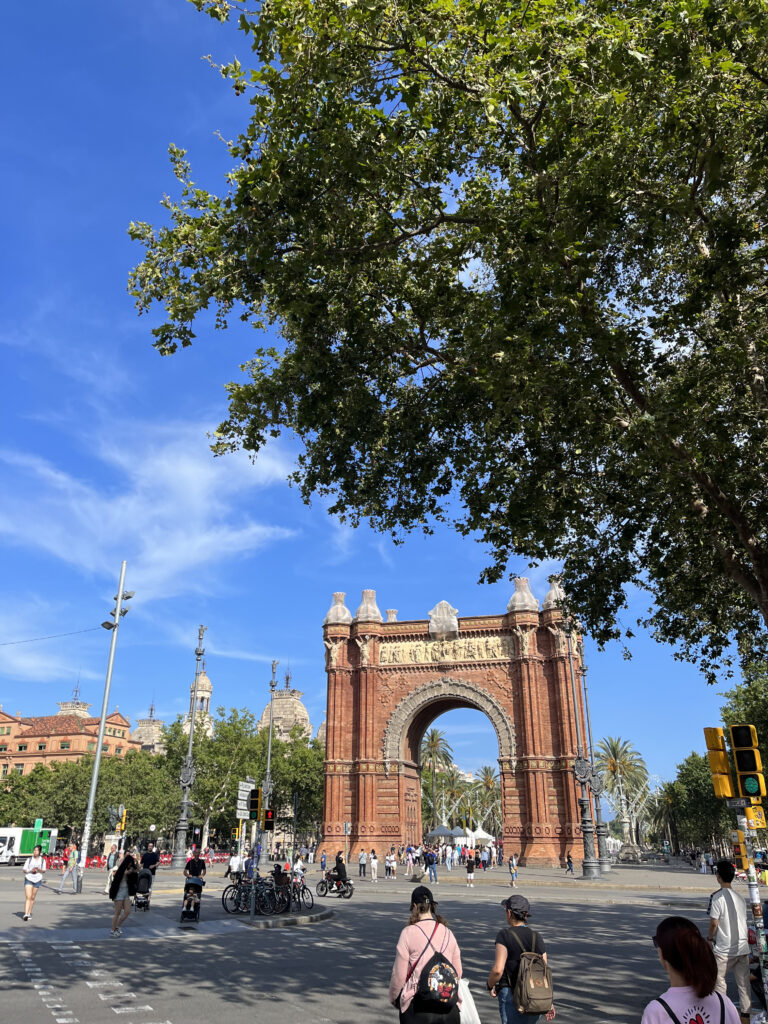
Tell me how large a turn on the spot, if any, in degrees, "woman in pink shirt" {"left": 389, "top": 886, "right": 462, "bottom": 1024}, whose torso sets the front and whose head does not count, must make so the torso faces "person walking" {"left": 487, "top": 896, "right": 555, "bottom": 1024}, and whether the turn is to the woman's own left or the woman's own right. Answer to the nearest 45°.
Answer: approximately 45° to the woman's own right

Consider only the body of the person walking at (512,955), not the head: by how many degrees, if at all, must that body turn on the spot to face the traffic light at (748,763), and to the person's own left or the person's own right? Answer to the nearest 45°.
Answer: approximately 90° to the person's own right

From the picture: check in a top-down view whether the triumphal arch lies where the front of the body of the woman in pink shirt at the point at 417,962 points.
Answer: yes

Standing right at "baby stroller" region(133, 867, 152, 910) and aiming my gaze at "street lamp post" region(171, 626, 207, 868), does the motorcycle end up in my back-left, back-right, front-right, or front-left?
front-right

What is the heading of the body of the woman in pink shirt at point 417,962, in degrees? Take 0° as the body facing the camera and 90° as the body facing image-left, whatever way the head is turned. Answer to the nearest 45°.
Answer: approximately 180°

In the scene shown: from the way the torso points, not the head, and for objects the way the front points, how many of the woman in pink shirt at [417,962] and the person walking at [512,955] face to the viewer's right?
0

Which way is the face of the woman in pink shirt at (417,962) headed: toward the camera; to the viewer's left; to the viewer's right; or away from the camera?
away from the camera

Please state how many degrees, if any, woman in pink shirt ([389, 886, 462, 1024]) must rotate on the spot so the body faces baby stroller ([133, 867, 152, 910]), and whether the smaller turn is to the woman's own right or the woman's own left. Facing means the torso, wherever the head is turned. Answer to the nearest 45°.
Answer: approximately 45° to the woman's own left

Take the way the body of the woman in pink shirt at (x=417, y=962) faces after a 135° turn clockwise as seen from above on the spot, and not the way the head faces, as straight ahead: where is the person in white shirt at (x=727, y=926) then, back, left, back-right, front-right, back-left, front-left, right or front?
left

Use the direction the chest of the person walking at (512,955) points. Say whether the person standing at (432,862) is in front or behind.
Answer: in front

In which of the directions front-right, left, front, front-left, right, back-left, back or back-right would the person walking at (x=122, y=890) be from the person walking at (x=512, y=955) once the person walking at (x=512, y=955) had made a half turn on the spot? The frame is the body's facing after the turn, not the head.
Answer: back

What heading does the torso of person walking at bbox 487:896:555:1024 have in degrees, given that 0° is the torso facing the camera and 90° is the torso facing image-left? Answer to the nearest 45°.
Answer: approximately 135°

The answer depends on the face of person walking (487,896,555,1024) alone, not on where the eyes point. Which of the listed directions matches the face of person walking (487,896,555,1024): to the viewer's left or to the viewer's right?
to the viewer's left

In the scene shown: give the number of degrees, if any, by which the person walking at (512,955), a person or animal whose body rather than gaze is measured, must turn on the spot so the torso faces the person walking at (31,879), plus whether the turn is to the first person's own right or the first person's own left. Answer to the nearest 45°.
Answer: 0° — they already face them

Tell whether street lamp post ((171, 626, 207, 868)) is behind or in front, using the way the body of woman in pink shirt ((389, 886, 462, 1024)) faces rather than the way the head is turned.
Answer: in front

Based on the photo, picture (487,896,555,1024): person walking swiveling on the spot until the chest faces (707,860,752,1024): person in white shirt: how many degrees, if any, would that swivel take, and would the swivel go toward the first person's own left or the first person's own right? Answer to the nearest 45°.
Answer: approximately 90° to the first person's own right
